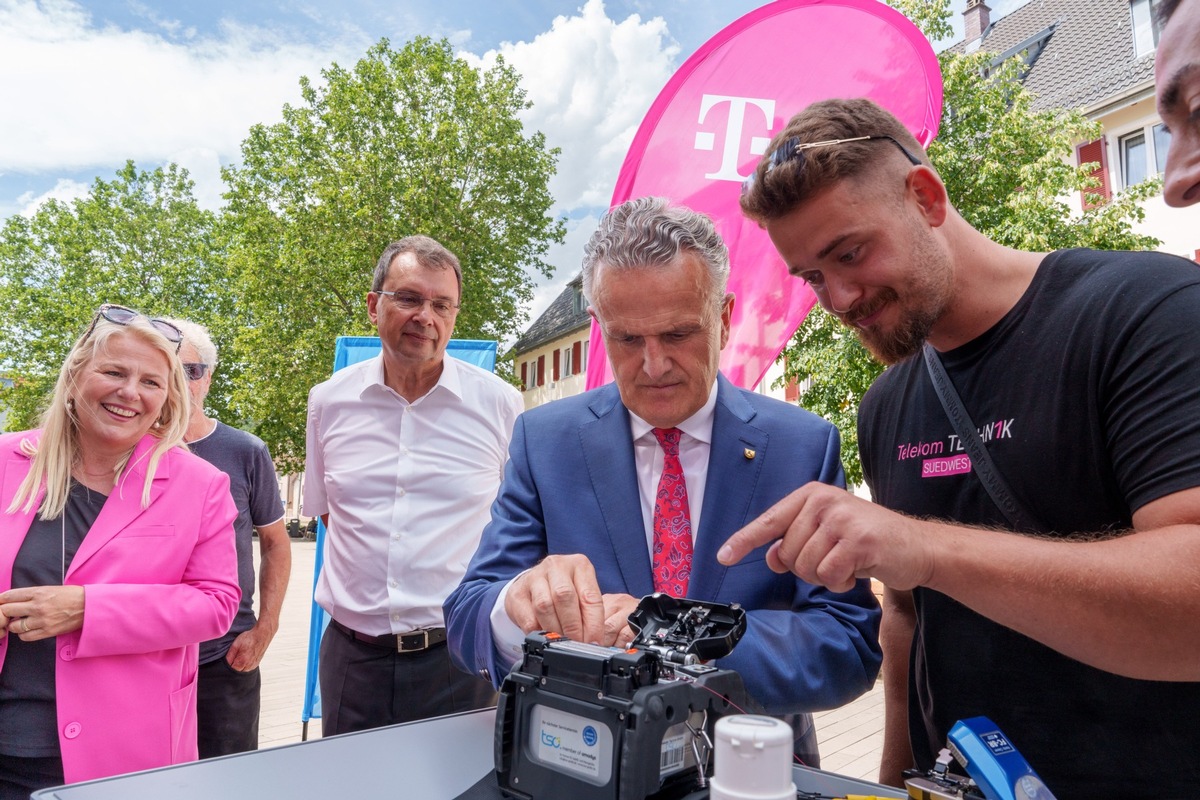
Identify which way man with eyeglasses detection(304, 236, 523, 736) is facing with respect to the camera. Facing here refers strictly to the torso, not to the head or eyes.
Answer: toward the camera

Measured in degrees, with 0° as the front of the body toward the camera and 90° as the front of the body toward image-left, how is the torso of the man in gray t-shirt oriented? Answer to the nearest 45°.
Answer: approximately 45°

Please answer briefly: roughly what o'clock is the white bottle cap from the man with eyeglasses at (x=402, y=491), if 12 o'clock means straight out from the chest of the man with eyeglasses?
The white bottle cap is roughly at 12 o'clock from the man with eyeglasses.

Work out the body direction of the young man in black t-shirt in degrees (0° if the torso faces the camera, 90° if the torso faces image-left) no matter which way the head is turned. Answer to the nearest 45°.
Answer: approximately 45°

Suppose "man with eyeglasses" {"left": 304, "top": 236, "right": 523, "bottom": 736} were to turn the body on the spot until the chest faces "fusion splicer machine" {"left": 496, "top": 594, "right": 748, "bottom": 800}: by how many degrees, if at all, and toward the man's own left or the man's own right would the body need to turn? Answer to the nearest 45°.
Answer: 0° — they already face it

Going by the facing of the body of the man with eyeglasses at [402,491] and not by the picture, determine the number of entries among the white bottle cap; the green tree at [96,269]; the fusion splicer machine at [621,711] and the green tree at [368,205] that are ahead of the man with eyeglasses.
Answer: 2

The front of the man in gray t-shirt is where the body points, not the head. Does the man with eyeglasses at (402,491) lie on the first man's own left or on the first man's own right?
on the first man's own left

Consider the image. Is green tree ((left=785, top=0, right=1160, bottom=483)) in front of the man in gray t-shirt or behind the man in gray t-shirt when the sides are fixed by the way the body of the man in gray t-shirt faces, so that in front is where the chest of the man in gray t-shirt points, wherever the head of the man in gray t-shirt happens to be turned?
behind

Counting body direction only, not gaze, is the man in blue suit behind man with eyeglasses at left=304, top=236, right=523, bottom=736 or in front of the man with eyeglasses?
in front

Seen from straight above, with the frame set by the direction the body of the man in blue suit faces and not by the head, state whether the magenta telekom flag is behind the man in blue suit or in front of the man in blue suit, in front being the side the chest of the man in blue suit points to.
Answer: behind

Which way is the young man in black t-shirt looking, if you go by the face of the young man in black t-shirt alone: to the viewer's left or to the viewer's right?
to the viewer's left

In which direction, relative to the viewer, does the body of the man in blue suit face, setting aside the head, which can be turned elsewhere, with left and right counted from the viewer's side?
facing the viewer

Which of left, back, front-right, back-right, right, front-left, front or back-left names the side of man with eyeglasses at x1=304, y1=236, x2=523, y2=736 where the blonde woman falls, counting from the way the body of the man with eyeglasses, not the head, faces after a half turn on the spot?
back-left
